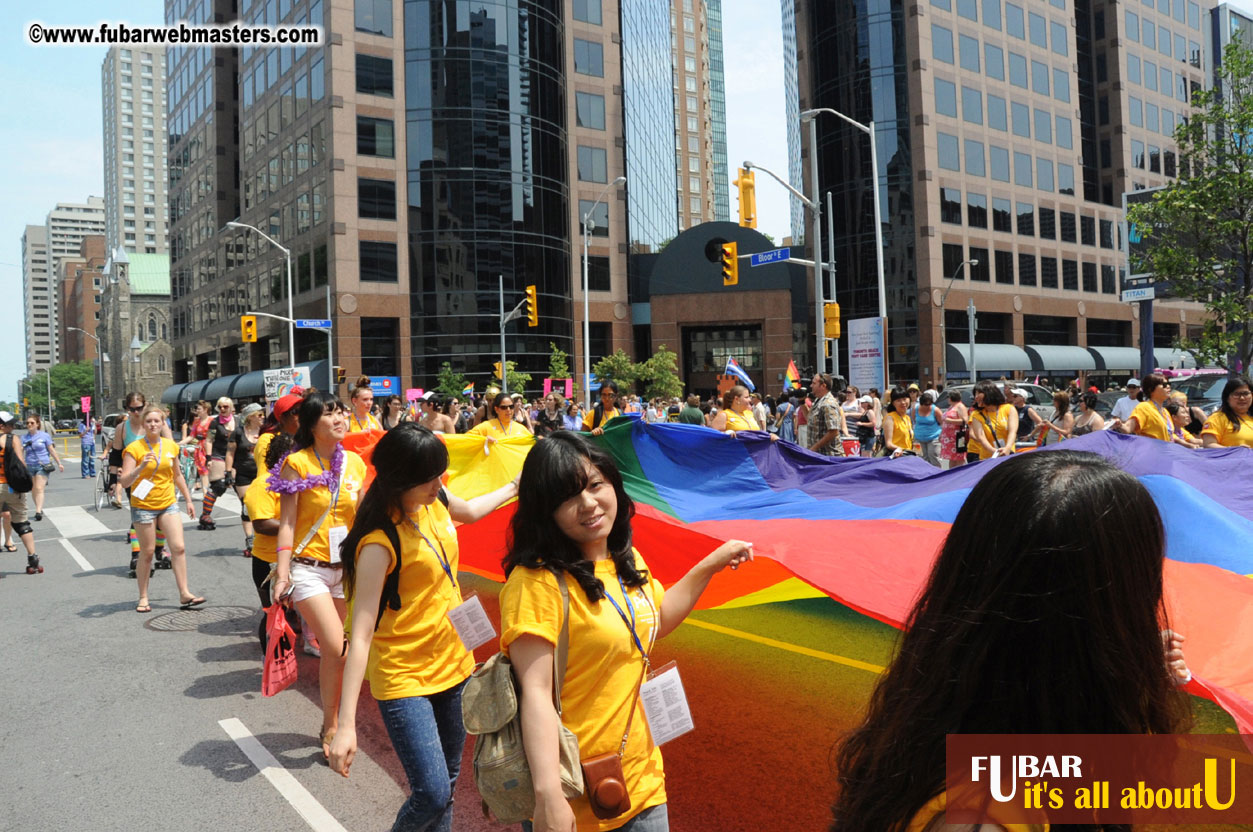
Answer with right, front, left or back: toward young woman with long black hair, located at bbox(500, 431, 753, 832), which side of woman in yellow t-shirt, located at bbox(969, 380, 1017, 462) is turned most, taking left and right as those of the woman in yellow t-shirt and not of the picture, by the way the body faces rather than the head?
front

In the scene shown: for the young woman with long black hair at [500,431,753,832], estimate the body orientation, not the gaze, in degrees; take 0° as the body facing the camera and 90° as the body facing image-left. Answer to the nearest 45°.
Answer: approximately 315°

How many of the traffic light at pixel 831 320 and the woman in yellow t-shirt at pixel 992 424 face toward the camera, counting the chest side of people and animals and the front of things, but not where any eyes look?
1

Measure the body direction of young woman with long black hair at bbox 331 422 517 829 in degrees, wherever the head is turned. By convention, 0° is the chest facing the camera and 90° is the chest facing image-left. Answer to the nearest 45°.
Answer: approximately 315°

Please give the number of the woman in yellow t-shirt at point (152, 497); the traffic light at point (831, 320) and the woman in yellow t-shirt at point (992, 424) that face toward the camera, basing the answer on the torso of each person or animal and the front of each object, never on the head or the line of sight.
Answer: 2

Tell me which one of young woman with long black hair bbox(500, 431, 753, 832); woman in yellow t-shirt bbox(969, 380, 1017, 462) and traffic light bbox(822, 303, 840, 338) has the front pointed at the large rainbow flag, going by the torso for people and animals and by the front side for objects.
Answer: the woman in yellow t-shirt

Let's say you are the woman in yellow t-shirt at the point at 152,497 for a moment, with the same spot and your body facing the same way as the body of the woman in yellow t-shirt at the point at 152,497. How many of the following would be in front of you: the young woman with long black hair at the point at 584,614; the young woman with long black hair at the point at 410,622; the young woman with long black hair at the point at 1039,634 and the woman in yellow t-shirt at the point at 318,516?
4

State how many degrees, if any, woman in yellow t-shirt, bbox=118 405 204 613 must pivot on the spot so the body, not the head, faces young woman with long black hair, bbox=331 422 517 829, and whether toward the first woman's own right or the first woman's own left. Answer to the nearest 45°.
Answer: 0° — they already face them

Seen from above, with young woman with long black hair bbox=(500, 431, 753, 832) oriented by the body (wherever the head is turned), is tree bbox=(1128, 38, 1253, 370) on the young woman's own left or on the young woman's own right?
on the young woman's own left
